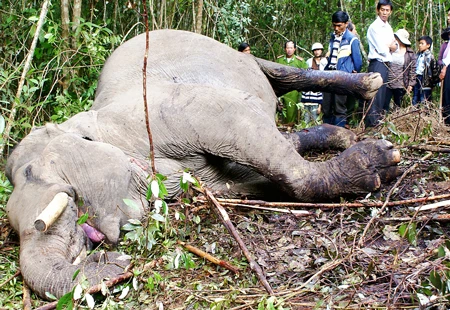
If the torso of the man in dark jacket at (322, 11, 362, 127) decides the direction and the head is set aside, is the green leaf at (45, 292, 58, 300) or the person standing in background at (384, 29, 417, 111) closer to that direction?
the green leaf

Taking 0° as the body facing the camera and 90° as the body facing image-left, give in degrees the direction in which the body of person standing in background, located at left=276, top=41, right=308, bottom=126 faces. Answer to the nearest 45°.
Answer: approximately 0°

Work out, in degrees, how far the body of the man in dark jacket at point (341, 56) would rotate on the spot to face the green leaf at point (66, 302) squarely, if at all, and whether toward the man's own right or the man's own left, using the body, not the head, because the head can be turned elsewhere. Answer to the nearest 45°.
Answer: approximately 45° to the man's own left

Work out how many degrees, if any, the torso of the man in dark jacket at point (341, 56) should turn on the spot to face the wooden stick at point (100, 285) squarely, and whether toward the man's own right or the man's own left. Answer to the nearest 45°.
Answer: approximately 45° to the man's own left

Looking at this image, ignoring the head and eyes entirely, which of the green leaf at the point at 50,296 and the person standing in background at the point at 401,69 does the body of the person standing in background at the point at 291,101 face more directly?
the green leaf

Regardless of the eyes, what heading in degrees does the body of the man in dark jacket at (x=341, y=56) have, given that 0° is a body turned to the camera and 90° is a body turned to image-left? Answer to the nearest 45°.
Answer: approximately 45°

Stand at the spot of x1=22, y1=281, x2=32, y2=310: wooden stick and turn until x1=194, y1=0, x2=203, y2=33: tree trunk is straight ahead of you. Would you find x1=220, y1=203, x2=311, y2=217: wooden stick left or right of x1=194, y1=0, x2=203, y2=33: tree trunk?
right

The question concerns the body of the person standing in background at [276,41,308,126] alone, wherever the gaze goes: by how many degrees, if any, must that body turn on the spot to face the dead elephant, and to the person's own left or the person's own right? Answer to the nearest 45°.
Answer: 0° — they already face it

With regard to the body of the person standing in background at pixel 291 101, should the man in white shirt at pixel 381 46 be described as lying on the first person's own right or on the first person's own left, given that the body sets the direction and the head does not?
on the first person's own left
